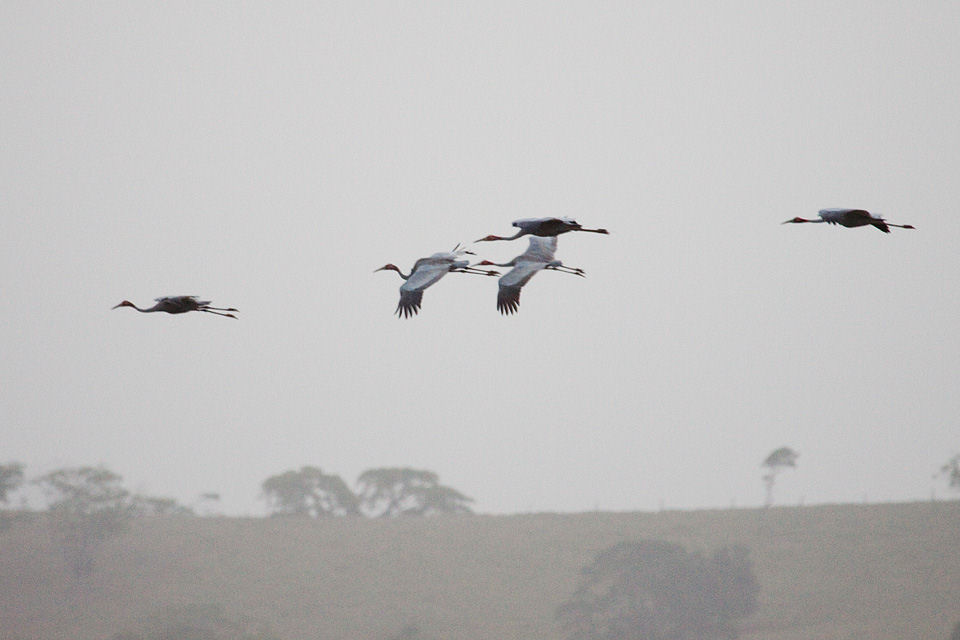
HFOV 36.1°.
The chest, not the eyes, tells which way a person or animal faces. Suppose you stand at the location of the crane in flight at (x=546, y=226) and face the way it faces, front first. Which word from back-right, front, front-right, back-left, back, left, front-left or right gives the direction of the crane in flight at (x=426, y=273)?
front

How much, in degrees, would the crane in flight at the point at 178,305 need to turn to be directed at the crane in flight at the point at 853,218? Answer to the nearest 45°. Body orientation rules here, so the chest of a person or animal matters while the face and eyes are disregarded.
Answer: approximately 135° to its left

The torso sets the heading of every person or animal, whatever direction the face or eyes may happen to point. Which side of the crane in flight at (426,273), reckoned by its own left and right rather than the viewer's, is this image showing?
left

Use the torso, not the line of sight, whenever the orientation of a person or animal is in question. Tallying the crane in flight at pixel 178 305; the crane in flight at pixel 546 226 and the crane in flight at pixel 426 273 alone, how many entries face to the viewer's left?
3

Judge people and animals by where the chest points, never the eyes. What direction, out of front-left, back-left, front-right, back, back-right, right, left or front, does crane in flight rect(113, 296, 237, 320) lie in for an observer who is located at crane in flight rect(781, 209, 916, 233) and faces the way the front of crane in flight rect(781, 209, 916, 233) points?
front

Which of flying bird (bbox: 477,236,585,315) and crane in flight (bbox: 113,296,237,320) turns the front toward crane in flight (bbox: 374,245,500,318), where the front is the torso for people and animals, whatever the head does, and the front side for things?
the flying bird

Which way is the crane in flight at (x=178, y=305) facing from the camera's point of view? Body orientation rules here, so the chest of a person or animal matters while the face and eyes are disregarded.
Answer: to the viewer's left

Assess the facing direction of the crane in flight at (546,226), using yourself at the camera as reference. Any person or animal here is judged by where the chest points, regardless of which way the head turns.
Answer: facing to the left of the viewer

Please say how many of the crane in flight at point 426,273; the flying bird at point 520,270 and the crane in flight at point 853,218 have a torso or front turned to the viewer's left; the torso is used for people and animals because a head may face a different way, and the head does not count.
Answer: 3

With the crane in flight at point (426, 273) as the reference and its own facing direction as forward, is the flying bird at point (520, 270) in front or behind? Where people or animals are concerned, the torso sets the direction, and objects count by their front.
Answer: behind

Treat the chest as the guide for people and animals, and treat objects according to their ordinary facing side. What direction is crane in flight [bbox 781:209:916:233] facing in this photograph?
to the viewer's left

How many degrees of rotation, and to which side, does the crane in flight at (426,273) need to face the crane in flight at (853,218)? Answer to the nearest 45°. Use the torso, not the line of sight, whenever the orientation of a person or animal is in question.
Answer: approximately 135° to its left

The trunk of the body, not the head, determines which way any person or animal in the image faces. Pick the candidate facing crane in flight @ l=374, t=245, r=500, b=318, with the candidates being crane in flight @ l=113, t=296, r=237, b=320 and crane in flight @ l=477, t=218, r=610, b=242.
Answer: crane in flight @ l=477, t=218, r=610, b=242
